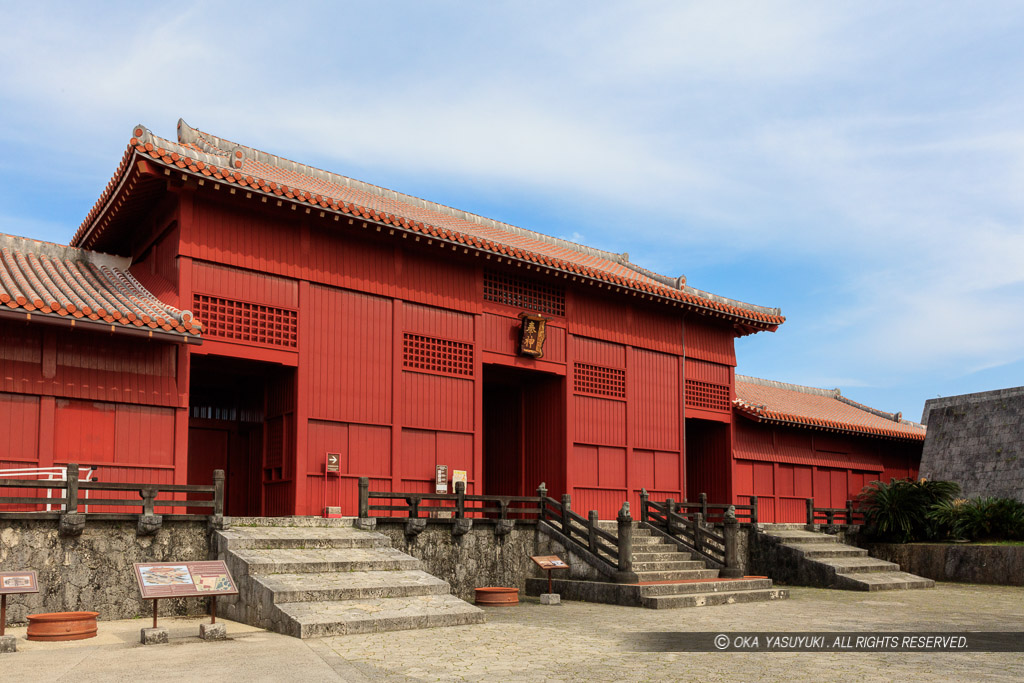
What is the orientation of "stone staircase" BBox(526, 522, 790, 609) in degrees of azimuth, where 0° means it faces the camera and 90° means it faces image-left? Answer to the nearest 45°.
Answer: approximately 315°

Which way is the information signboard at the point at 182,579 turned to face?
toward the camera

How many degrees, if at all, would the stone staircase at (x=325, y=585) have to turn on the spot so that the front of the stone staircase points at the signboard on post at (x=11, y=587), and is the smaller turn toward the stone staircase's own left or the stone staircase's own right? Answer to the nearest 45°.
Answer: approximately 90° to the stone staircase's own right

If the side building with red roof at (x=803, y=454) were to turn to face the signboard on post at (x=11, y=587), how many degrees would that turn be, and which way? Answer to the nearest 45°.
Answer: approximately 45° to its right

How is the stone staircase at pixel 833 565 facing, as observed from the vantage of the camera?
facing the viewer and to the right of the viewer

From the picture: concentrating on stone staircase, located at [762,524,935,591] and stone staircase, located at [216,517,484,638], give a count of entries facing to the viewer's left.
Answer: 0
